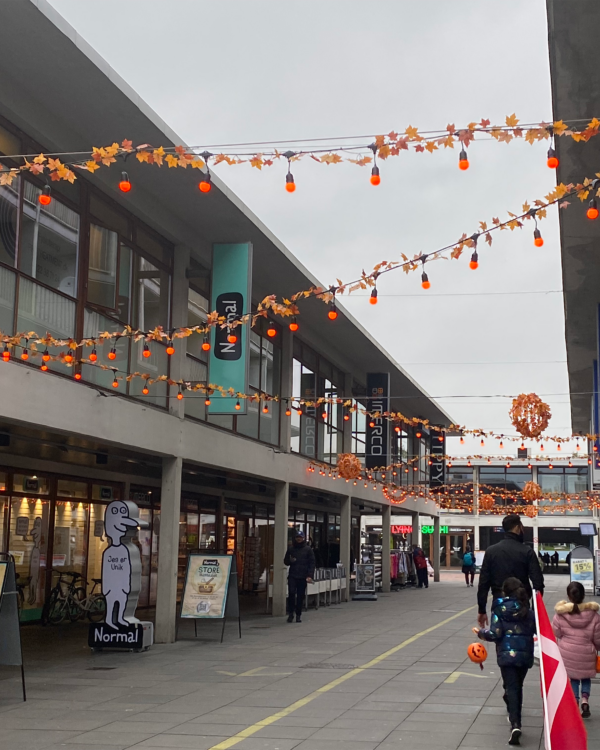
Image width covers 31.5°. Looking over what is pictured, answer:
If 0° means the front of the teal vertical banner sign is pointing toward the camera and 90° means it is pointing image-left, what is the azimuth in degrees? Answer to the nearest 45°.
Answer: approximately 0°

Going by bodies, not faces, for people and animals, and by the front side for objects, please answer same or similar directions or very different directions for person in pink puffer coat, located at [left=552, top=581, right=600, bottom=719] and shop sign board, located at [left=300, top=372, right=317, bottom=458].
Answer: very different directions

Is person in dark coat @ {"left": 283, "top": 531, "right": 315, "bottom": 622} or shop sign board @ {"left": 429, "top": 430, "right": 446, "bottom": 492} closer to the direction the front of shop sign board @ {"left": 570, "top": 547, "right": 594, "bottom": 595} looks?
the person in dark coat

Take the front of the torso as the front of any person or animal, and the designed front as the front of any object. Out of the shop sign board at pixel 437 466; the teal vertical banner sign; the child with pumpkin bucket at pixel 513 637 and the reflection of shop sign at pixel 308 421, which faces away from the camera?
the child with pumpkin bucket

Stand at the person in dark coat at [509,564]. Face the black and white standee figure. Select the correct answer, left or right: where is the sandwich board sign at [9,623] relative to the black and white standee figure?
left

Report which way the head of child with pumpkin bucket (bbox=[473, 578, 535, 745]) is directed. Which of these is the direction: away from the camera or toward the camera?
away from the camera

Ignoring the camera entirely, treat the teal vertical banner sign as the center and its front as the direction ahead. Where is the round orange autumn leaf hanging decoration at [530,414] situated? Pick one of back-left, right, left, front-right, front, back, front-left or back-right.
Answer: left

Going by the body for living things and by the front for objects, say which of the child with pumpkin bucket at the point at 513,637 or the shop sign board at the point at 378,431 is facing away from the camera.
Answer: the child with pumpkin bucket

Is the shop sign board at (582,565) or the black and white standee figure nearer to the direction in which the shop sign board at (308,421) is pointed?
the black and white standee figure

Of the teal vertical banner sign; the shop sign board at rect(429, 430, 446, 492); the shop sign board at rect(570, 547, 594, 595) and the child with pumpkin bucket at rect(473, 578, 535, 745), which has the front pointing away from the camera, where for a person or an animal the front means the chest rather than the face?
the child with pumpkin bucket

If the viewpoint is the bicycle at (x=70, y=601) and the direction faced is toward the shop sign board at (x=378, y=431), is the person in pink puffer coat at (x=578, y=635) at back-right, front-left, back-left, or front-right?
back-right

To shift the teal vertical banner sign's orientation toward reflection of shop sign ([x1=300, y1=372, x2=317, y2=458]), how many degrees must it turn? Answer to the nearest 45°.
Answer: approximately 180°

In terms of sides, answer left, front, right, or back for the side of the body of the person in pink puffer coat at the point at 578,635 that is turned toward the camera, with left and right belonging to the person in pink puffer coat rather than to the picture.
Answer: back

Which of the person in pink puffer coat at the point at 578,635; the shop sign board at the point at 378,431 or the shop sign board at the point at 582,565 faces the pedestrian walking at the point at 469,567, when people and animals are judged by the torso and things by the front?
the person in pink puffer coat
